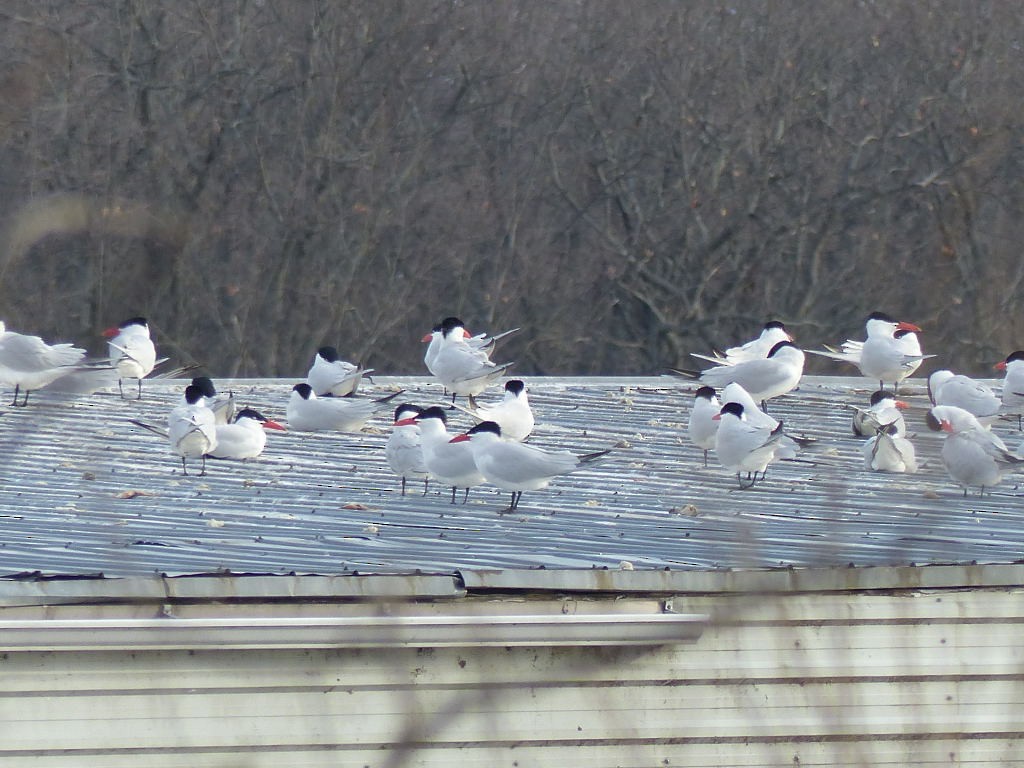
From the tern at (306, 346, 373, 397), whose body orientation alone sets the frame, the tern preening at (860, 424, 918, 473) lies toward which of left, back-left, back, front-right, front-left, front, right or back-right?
back-left

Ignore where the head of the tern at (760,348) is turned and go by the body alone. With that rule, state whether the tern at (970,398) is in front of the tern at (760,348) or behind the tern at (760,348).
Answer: in front

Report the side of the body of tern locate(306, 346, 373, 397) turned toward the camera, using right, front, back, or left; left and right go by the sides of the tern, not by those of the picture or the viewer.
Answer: left

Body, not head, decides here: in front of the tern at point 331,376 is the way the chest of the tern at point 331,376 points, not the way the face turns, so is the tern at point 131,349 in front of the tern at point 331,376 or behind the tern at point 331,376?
in front

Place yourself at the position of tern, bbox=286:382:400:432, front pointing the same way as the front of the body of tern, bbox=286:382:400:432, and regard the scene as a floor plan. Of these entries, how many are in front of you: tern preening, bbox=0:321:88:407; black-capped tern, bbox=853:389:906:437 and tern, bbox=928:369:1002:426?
1

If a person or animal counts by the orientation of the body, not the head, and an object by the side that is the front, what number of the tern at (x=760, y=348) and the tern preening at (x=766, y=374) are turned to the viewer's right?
2

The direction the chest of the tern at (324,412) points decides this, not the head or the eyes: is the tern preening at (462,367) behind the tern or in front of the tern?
behind

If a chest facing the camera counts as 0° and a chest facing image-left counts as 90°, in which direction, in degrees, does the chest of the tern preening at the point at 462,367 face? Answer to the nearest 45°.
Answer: approximately 90°

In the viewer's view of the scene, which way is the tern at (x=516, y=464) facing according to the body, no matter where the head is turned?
to the viewer's left

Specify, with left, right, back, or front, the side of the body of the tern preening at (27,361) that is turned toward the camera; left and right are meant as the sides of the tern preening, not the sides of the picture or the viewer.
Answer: left

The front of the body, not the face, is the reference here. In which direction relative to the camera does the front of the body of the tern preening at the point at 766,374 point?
to the viewer's right

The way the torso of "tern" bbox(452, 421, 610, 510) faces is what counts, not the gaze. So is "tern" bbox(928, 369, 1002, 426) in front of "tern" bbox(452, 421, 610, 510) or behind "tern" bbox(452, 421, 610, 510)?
behind

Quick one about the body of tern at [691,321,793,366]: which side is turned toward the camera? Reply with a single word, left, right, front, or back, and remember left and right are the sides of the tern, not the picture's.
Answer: right
